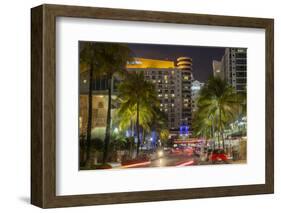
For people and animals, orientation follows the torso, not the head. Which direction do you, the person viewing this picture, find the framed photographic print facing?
facing the viewer and to the right of the viewer
